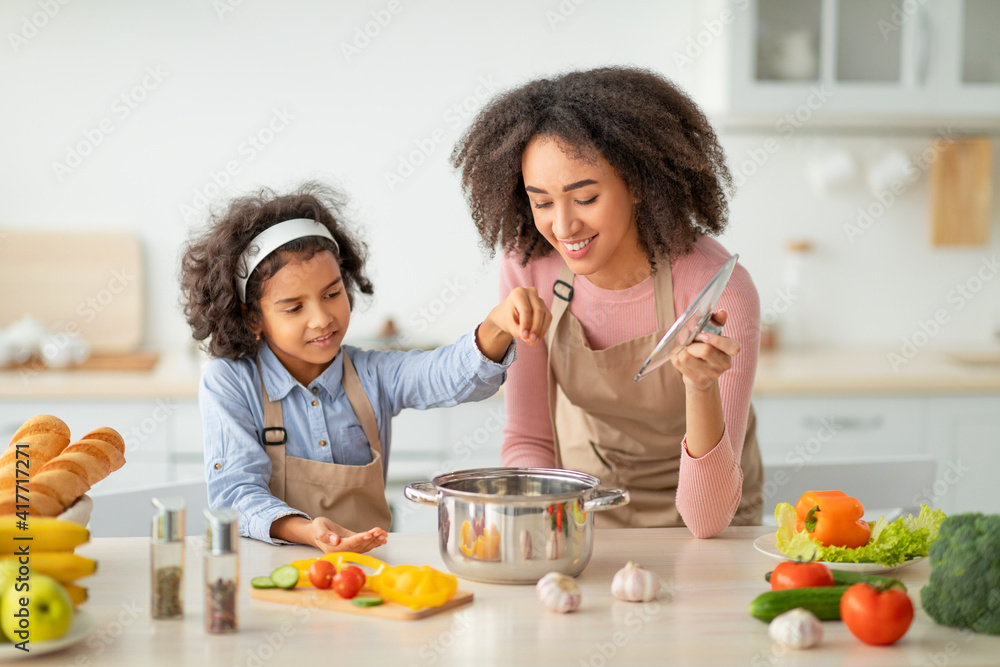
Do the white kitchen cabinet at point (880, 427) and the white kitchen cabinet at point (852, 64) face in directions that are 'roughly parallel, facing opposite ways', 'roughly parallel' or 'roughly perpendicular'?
roughly parallel

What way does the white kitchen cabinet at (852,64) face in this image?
toward the camera

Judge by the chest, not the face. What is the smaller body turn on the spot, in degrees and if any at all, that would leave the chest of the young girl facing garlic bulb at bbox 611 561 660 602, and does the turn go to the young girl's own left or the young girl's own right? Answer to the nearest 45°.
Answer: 0° — they already face it

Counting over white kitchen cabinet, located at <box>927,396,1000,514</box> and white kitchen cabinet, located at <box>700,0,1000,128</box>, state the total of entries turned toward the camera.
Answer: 2

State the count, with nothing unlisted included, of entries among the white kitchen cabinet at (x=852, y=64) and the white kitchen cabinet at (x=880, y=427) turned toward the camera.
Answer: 2

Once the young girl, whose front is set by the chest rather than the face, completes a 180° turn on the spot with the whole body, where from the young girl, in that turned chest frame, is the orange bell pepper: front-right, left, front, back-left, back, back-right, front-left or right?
back

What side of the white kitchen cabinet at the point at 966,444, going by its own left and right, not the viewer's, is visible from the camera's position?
front

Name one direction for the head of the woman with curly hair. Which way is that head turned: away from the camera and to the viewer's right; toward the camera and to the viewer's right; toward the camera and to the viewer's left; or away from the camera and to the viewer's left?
toward the camera and to the viewer's left

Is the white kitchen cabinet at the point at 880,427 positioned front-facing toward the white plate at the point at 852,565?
yes

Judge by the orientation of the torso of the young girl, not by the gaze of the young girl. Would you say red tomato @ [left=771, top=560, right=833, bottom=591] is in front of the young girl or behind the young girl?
in front

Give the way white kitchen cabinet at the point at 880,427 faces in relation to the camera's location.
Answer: facing the viewer

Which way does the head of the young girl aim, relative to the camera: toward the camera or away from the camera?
toward the camera

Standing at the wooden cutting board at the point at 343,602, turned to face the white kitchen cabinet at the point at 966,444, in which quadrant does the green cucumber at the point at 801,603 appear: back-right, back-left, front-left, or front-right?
front-right

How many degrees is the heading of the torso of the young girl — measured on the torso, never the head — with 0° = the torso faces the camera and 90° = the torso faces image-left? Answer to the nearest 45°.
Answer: approximately 315°

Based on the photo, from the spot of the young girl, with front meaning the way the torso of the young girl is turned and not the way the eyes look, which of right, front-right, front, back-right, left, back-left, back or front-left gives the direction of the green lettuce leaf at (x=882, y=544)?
front
